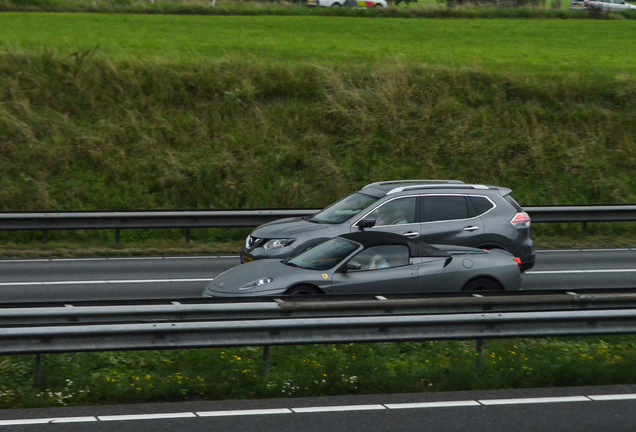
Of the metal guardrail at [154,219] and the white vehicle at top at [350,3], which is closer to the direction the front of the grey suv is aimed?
the metal guardrail

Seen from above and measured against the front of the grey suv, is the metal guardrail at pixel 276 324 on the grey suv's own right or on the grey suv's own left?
on the grey suv's own left

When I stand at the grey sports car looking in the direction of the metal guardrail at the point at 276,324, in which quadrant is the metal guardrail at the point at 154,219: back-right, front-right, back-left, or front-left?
back-right

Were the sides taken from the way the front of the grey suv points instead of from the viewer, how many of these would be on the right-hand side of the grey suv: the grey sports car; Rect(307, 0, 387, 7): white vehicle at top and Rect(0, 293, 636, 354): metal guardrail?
1

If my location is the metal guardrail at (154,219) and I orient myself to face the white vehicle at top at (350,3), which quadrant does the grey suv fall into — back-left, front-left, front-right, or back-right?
back-right

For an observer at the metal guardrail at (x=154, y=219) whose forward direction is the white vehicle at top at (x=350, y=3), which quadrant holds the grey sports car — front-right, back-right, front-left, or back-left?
back-right

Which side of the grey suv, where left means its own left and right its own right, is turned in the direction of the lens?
left

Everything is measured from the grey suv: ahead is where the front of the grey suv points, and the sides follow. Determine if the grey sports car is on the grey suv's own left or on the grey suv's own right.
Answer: on the grey suv's own left

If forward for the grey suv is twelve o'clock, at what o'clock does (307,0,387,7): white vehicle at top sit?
The white vehicle at top is roughly at 3 o'clock from the grey suv.
